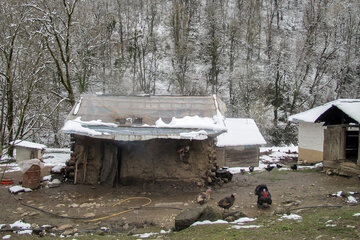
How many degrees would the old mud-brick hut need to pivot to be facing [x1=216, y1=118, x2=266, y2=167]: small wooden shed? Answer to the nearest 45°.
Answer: approximately 135° to its left

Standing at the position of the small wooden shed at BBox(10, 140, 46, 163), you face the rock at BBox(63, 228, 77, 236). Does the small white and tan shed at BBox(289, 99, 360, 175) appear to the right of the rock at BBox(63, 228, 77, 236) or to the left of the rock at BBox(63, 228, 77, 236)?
left

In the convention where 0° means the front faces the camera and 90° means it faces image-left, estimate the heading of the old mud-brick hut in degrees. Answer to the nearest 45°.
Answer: approximately 0°

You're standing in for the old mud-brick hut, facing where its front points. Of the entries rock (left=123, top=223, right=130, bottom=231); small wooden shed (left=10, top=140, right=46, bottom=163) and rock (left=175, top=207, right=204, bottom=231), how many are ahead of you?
2

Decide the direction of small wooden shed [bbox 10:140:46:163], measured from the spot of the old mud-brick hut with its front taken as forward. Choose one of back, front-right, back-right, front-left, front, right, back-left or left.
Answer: back-right

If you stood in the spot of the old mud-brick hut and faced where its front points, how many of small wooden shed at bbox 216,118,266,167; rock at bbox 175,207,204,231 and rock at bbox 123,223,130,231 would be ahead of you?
2

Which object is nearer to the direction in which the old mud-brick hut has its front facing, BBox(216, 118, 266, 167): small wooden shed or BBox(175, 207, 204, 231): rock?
the rock

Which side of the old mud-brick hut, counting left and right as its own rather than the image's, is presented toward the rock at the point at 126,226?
front

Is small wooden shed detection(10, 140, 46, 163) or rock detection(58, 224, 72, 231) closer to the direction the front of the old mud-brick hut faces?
the rock

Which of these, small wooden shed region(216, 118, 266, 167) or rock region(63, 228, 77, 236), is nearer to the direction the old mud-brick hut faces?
the rock

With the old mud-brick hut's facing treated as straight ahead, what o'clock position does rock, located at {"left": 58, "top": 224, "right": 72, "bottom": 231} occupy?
The rock is roughly at 1 o'clock from the old mud-brick hut.

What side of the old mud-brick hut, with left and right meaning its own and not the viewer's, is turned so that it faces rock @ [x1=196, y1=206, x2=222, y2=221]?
front

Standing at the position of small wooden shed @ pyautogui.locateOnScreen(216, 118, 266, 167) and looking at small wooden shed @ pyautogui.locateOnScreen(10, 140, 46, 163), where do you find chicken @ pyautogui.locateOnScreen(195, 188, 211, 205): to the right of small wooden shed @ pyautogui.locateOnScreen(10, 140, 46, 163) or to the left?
left

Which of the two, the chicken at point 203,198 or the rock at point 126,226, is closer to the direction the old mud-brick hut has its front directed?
the rock

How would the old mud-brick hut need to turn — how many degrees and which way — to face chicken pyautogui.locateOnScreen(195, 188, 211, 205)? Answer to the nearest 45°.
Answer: approximately 45° to its left
